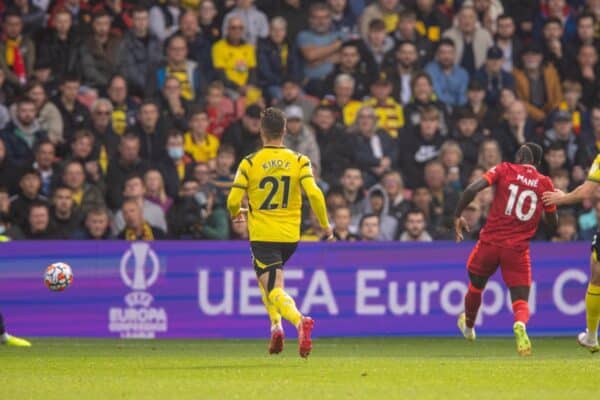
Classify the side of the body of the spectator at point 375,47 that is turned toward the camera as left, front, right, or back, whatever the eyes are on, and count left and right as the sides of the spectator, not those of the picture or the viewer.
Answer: front

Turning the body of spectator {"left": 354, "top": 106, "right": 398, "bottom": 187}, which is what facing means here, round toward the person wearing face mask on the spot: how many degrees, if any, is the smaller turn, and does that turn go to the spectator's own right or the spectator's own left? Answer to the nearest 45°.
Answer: approximately 90° to the spectator's own right

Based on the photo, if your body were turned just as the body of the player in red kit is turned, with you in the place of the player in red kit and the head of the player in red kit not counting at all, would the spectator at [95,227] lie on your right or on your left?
on your left

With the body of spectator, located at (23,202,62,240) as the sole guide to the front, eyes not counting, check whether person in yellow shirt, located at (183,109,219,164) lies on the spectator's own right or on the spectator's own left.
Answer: on the spectator's own left

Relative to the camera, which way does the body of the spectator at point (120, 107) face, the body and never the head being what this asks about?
toward the camera

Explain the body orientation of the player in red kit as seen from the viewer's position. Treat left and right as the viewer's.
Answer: facing away from the viewer

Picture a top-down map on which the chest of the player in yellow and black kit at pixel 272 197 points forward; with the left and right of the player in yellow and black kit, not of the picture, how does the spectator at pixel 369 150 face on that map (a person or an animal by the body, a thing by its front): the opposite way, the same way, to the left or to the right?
the opposite way

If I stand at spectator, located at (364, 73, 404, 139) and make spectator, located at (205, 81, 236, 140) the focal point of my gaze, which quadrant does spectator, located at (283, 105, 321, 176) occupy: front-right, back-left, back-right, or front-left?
front-left

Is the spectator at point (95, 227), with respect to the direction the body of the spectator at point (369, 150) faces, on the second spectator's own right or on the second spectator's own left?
on the second spectator's own right

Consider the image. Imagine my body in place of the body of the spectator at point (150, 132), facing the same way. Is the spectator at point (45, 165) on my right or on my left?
on my right

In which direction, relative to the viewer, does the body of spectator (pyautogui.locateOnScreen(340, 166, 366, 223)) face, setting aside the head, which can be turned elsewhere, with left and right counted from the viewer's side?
facing the viewer

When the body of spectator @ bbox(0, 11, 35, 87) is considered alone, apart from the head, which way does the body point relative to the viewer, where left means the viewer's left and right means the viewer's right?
facing the viewer
